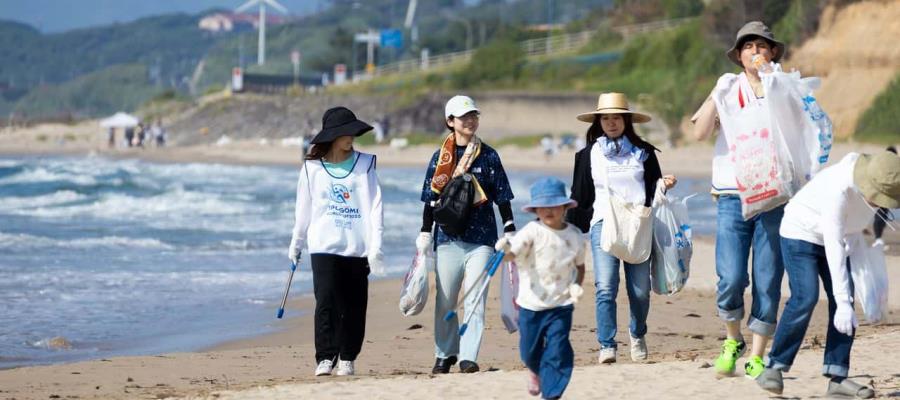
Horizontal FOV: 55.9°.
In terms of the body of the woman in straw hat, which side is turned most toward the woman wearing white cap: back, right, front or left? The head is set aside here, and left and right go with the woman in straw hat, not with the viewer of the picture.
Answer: right

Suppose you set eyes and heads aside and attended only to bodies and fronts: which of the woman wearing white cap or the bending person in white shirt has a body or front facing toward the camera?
the woman wearing white cap

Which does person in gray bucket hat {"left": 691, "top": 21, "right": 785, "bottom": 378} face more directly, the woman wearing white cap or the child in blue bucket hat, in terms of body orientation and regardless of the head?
the child in blue bucket hat

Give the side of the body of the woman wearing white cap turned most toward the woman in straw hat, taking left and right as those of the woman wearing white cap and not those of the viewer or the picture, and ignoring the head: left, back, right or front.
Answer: left

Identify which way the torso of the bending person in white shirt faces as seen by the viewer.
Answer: to the viewer's right

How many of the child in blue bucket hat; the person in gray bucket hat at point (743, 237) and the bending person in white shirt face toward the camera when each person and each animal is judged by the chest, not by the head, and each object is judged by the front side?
2

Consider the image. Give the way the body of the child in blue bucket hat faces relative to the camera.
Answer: toward the camera

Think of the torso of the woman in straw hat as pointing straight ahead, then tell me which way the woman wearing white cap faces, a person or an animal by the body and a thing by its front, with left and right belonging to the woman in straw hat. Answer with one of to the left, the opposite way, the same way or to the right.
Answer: the same way

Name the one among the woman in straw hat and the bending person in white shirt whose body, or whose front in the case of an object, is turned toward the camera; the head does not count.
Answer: the woman in straw hat

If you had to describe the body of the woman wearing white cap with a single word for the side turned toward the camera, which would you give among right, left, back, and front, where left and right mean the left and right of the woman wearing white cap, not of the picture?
front

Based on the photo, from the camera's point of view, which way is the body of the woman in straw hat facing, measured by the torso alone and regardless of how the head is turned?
toward the camera
